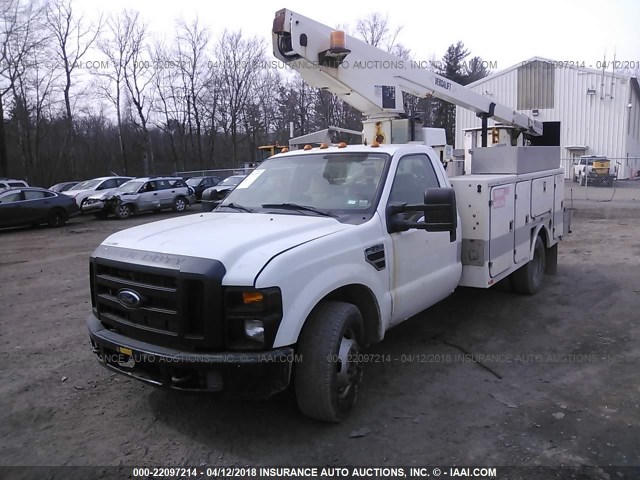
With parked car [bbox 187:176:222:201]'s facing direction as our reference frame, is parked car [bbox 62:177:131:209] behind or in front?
in front

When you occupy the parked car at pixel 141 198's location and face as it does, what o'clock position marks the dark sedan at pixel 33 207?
The dark sedan is roughly at 12 o'clock from the parked car.

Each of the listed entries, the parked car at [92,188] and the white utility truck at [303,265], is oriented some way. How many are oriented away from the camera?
0

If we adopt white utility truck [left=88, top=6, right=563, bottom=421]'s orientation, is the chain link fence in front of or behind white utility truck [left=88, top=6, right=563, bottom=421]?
behind

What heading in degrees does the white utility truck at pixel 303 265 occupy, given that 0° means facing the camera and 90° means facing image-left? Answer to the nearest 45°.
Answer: approximately 45°

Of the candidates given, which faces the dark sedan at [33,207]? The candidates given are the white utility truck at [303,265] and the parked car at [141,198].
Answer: the parked car

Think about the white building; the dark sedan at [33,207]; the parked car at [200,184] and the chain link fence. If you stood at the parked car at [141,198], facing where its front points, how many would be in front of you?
1

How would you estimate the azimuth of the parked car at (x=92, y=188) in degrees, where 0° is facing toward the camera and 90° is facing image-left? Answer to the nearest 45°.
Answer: approximately 45°

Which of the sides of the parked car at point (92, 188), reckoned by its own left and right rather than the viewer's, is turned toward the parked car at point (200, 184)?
back

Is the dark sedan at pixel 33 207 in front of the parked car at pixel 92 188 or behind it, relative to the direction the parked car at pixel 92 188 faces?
in front
